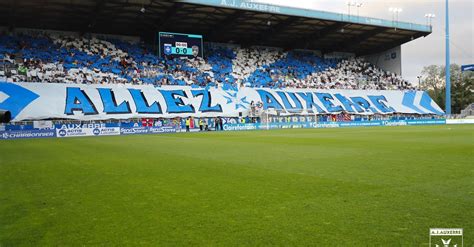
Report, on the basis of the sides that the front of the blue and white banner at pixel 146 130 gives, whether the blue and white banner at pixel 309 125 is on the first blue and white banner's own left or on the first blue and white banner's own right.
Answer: on the first blue and white banner's own left

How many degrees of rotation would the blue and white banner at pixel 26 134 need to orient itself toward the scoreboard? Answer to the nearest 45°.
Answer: approximately 90° to its left

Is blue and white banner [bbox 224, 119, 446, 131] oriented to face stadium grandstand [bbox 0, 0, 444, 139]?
no

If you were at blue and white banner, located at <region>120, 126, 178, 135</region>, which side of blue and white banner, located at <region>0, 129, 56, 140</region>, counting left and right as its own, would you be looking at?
left

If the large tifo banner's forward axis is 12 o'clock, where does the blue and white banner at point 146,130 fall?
The blue and white banner is roughly at 1 o'clock from the large tifo banner.

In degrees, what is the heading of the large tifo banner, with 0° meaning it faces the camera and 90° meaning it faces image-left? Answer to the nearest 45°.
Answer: approximately 315°

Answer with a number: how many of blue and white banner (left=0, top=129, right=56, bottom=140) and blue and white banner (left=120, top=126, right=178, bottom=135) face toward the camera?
2

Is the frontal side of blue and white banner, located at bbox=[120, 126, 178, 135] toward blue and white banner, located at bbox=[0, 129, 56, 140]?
no

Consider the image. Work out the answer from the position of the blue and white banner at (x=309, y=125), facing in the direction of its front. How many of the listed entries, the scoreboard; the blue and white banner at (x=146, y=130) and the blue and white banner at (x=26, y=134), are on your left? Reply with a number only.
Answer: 0

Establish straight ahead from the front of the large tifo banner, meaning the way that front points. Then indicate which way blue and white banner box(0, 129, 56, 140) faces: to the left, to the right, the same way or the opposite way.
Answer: the same way

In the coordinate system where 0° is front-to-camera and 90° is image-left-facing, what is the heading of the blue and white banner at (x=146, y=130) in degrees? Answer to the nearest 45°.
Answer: approximately 0°

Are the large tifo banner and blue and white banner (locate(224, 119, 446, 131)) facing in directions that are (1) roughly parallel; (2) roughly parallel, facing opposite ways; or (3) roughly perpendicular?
roughly parallel

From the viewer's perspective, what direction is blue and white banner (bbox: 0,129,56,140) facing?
toward the camera

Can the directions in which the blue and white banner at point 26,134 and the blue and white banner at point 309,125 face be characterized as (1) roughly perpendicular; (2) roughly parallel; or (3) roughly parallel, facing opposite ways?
roughly parallel

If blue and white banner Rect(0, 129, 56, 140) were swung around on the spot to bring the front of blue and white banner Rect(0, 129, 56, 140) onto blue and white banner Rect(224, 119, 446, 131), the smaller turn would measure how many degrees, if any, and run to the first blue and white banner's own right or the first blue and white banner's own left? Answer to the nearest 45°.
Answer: approximately 90° to the first blue and white banner's own left
